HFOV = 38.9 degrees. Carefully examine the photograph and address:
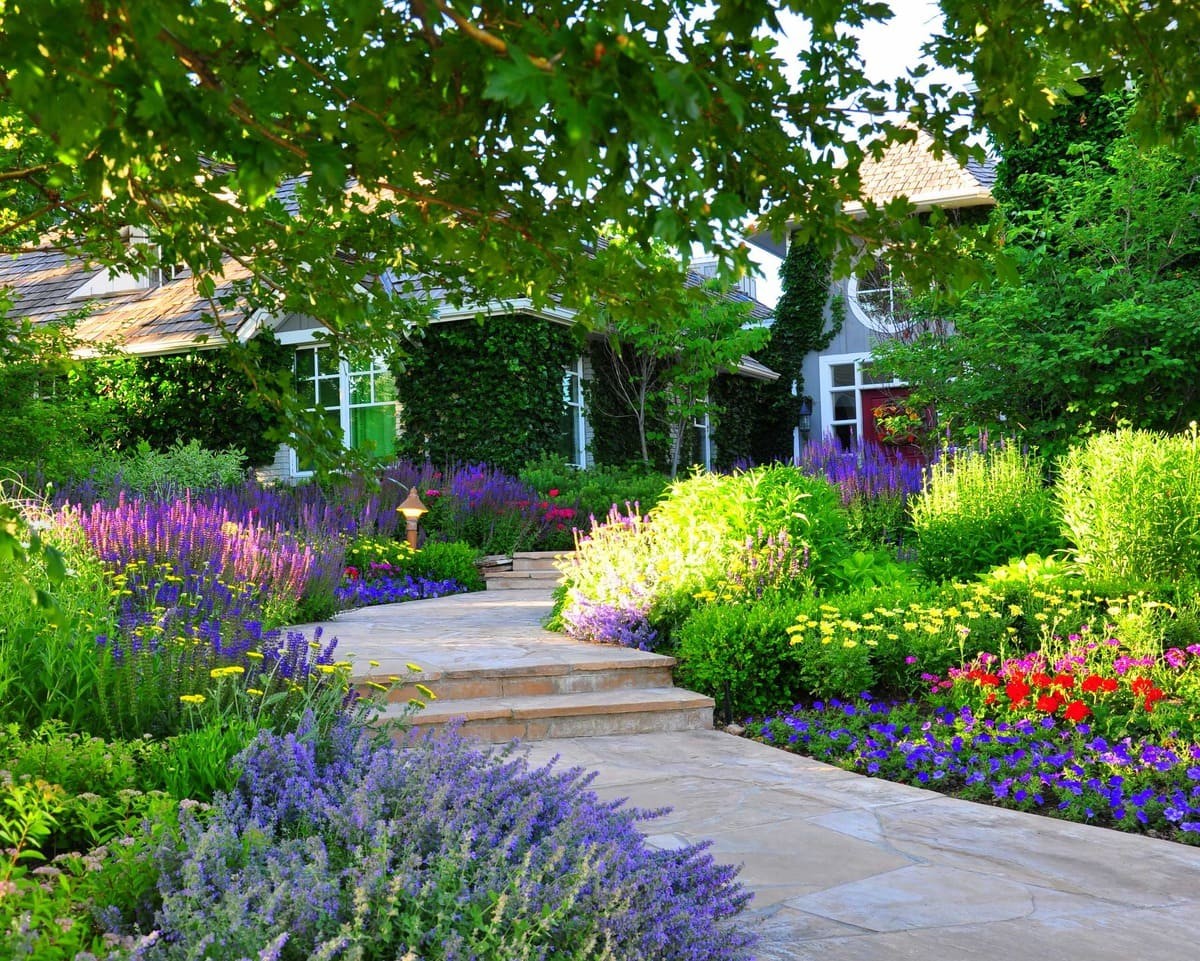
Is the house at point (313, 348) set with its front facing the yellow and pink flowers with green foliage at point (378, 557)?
yes

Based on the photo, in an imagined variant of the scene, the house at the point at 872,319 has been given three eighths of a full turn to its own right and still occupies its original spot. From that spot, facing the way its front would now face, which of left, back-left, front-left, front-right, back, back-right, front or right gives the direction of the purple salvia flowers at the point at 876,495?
back-left

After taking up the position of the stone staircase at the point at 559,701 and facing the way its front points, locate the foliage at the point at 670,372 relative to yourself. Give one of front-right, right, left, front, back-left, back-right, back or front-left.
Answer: back

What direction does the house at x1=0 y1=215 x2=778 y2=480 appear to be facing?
toward the camera

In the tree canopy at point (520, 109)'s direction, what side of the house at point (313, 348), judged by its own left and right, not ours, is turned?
front

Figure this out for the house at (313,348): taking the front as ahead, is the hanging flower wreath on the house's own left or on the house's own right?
on the house's own left

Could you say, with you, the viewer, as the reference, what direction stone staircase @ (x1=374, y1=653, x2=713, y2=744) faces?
facing the viewer

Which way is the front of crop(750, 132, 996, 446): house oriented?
toward the camera

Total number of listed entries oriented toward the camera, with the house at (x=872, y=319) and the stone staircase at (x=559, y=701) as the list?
2

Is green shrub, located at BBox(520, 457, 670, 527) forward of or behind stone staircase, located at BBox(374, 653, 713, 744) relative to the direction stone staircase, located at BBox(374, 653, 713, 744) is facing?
behind

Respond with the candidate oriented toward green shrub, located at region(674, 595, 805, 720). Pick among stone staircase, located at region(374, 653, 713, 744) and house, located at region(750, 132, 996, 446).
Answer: the house

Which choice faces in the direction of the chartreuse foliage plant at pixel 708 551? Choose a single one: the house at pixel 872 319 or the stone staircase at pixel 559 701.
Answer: the house

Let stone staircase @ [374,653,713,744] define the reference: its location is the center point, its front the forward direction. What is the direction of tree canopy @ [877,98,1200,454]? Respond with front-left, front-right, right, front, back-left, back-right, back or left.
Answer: back-left
